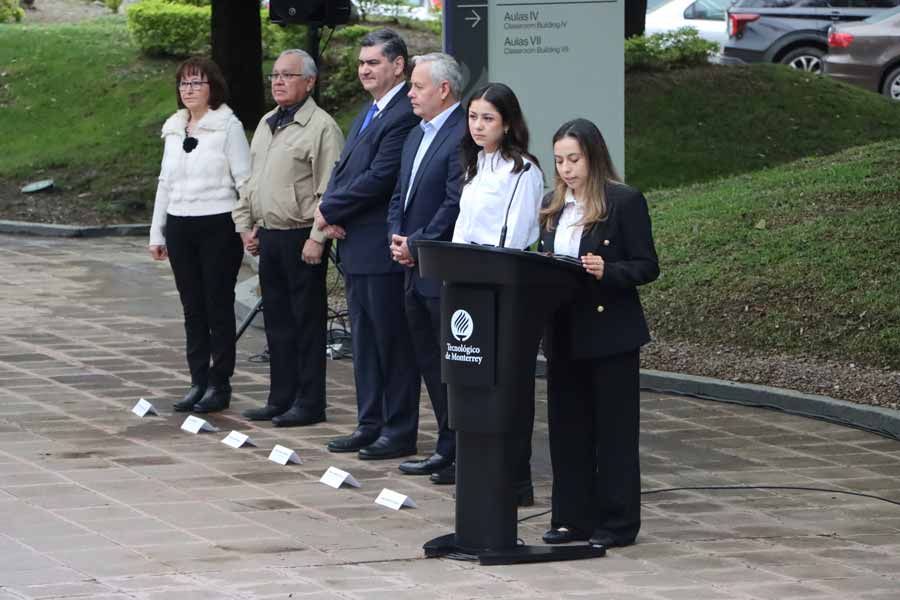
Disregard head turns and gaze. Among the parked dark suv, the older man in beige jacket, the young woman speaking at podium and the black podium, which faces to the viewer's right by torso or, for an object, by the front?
the parked dark suv

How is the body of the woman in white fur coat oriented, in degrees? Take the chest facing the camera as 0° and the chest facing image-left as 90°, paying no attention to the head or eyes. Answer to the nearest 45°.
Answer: approximately 45°

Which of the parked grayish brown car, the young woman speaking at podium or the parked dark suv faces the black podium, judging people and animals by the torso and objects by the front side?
the young woman speaking at podium

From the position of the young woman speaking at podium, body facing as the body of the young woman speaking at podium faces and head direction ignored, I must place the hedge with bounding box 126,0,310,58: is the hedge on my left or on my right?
on my right

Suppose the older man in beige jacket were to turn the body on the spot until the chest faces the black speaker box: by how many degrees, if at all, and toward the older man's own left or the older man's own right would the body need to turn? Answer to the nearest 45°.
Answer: approximately 135° to the older man's own right

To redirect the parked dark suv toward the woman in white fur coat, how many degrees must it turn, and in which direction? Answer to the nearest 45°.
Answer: approximately 90° to its right

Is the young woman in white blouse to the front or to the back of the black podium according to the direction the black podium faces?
to the back

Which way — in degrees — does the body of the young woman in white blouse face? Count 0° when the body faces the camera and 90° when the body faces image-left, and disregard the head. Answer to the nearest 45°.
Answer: approximately 45°

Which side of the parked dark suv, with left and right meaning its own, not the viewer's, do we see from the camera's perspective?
right

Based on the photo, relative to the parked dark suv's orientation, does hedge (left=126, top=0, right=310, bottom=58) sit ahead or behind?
behind

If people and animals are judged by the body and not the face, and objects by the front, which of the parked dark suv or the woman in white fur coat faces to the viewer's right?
the parked dark suv
